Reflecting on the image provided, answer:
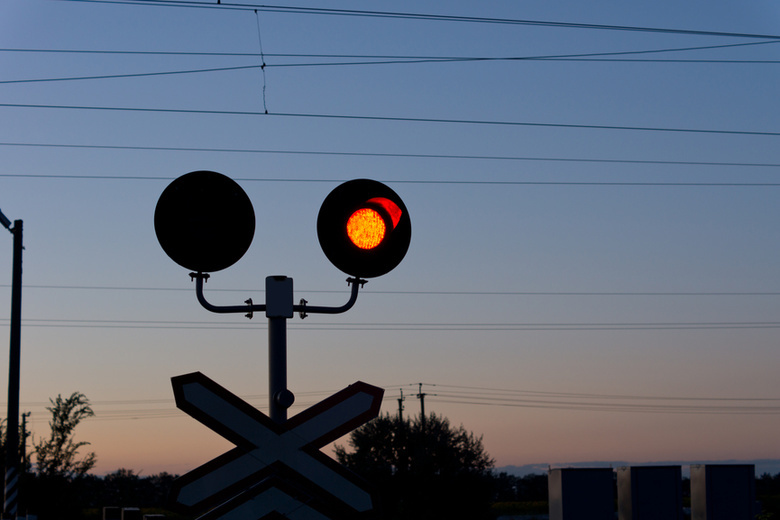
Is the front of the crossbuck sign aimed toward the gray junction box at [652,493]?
no

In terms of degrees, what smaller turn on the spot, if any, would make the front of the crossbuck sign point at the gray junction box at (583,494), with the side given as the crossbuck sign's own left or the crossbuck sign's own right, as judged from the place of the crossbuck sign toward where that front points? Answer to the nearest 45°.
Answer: approximately 135° to the crossbuck sign's own left

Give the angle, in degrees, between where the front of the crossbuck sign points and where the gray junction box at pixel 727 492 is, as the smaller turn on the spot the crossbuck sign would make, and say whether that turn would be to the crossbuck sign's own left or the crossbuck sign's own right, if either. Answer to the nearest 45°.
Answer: approximately 135° to the crossbuck sign's own left

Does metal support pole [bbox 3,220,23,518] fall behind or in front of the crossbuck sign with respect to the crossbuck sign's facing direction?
behind

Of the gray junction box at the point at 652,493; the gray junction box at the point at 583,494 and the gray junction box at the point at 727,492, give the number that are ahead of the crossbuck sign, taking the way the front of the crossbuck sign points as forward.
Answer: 0

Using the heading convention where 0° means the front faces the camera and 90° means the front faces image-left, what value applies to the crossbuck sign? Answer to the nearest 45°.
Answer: approximately 0°

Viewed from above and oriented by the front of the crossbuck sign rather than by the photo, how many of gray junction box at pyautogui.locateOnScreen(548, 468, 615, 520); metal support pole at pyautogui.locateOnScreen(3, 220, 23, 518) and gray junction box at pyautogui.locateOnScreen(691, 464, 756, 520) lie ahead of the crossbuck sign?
0

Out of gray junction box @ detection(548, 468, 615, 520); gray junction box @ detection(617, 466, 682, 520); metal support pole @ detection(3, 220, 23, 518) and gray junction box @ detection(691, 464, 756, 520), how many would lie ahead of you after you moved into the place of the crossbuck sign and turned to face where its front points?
0

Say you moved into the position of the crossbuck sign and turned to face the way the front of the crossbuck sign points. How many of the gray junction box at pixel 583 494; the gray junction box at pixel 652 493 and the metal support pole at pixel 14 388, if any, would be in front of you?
0
